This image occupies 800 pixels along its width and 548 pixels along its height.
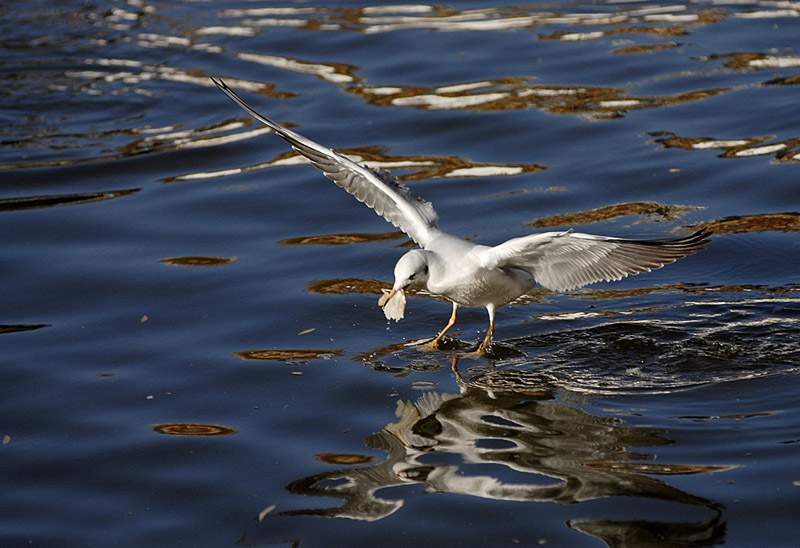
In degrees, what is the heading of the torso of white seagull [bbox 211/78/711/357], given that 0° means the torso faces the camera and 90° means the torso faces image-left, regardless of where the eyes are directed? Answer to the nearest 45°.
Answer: approximately 45°
